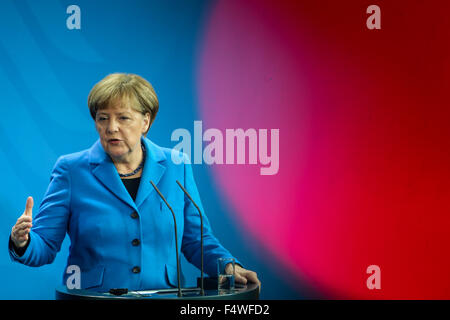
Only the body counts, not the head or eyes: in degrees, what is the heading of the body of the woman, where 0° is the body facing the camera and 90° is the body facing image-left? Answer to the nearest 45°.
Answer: approximately 0°
